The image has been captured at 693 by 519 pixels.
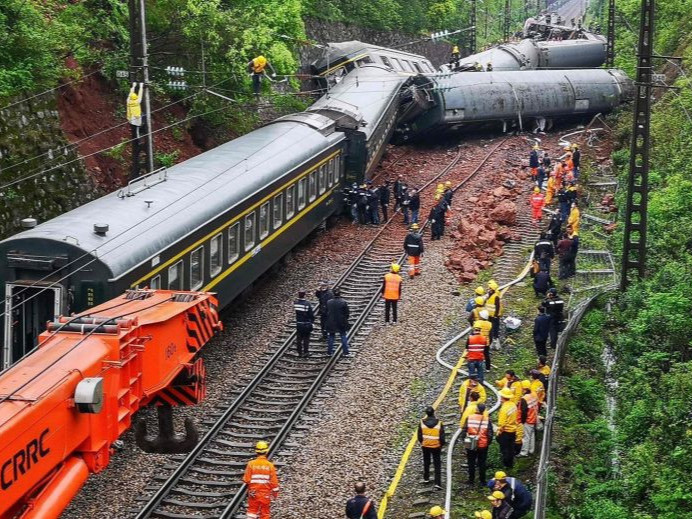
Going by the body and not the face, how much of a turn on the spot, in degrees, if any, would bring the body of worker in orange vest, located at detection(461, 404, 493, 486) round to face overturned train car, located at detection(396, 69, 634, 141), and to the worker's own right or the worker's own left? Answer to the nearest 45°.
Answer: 0° — they already face it

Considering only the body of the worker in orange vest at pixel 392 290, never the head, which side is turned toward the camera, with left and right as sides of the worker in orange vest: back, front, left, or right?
back

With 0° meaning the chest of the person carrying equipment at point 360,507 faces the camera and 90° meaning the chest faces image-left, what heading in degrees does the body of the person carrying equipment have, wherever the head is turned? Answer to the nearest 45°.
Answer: approximately 180°

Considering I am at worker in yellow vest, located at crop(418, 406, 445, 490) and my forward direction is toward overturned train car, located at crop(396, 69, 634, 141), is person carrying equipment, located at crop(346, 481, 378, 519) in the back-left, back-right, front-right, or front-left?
back-left

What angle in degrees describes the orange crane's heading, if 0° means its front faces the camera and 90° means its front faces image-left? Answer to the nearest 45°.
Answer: approximately 225°

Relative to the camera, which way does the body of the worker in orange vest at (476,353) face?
away from the camera

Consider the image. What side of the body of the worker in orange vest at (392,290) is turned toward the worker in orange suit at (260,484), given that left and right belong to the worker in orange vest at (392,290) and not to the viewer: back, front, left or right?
back
